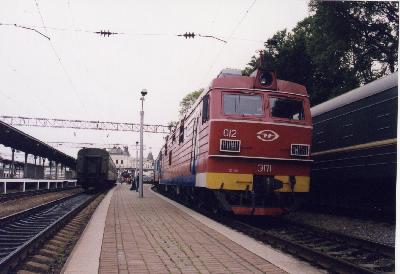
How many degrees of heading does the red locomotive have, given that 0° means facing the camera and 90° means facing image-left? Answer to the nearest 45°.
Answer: approximately 315°

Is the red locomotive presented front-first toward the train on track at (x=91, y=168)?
no

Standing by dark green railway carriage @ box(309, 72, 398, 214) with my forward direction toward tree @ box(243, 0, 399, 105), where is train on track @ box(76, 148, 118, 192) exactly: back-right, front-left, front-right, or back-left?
front-left

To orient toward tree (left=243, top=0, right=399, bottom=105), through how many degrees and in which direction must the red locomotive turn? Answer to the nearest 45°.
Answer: approximately 135° to its left

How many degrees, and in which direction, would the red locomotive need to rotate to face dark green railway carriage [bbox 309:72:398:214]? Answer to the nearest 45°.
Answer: approximately 90° to its left

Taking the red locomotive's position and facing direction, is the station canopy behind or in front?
behind
